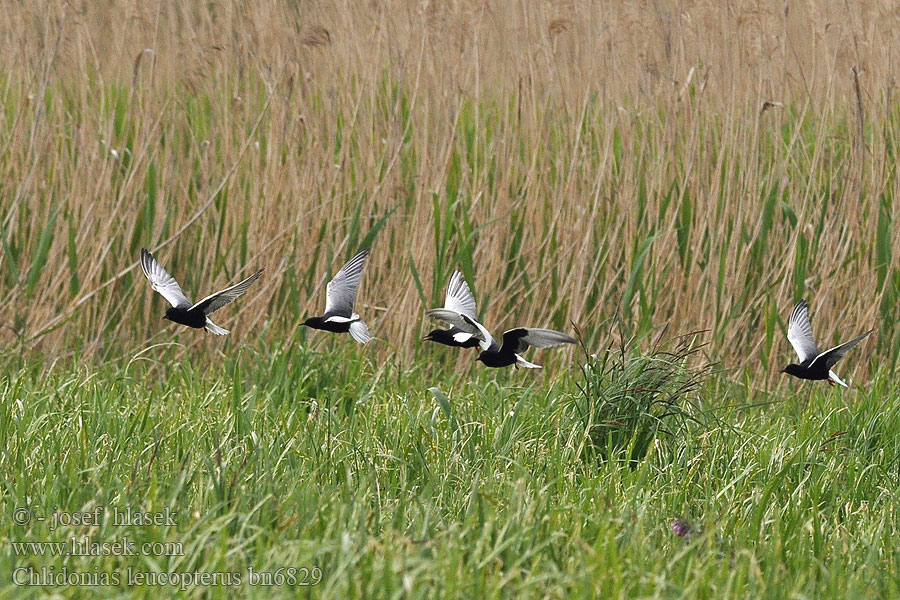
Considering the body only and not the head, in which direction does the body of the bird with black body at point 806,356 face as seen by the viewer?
to the viewer's left

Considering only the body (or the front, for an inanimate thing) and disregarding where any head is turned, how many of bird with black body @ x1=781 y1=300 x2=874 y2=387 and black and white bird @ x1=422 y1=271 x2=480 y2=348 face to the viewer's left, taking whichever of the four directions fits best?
2

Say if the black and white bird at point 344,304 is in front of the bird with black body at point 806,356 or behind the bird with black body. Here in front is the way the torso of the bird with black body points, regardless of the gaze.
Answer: in front

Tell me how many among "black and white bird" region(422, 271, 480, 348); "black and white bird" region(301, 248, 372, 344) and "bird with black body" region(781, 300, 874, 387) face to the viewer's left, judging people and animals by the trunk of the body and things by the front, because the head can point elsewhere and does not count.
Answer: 3

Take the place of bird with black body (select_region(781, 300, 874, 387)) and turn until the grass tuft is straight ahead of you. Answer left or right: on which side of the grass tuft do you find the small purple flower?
left

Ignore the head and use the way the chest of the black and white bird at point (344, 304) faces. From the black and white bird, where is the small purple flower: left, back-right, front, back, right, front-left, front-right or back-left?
back-left

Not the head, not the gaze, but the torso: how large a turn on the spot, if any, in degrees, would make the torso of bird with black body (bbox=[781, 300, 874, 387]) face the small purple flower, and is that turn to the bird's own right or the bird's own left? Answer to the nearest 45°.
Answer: approximately 90° to the bird's own left

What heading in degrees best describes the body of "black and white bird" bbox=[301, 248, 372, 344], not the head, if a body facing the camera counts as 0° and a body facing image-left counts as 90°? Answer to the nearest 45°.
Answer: approximately 90°

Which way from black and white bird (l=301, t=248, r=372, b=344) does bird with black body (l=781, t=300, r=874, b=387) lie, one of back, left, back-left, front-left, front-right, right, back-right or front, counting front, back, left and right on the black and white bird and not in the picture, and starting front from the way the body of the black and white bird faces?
back

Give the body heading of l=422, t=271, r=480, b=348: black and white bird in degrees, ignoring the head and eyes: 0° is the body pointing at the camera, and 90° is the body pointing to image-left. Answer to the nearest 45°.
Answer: approximately 90°

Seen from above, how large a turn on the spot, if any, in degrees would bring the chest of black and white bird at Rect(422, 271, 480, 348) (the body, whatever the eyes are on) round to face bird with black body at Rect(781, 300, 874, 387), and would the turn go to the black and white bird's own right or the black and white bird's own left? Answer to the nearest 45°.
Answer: approximately 180°
